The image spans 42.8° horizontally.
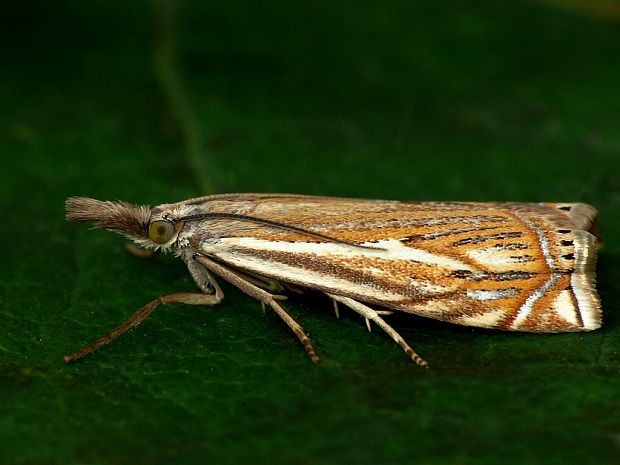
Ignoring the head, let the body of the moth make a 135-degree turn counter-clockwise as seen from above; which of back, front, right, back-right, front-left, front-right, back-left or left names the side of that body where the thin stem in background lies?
back

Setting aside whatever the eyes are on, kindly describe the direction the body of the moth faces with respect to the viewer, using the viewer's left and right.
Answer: facing to the left of the viewer
